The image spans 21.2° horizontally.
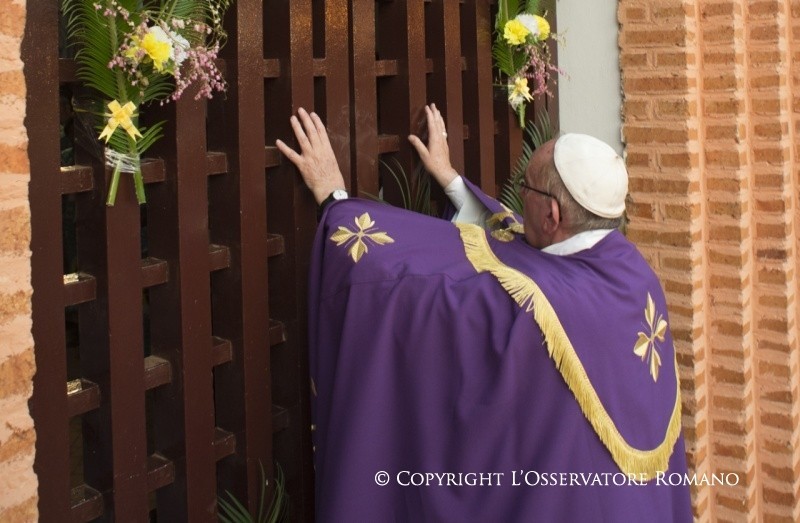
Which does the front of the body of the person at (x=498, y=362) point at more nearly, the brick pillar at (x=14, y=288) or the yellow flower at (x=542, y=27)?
the yellow flower

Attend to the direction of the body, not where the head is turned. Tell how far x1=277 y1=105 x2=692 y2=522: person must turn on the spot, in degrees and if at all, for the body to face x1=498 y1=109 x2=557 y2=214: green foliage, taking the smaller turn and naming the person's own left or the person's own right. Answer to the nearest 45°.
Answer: approximately 45° to the person's own right

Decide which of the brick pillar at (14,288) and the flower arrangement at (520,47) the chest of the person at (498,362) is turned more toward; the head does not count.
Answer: the flower arrangement

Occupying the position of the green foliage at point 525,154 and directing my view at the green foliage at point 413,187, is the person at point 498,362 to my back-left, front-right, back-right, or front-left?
front-left

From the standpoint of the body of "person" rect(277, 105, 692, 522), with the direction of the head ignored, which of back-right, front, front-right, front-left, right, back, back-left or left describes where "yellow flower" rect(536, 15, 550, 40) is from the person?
front-right

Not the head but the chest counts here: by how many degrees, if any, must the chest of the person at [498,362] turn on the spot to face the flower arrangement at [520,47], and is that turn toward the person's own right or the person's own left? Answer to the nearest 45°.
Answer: approximately 45° to the person's own right

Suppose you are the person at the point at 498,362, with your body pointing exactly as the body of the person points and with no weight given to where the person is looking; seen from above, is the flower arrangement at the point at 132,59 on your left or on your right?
on your left

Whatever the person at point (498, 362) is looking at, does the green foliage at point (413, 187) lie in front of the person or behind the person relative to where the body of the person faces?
in front

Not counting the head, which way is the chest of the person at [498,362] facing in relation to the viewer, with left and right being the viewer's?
facing away from the viewer and to the left of the viewer
